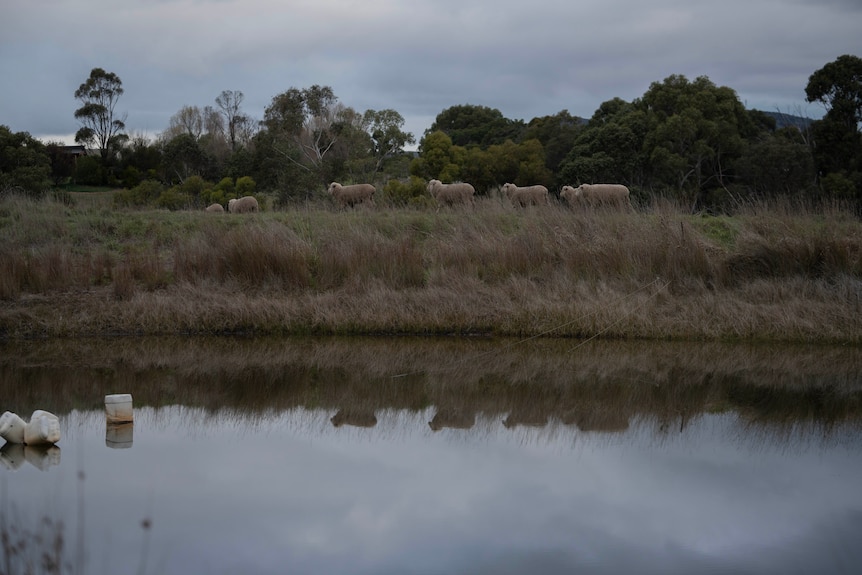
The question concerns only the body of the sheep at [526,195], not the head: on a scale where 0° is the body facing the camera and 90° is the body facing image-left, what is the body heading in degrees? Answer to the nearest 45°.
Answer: approximately 90°

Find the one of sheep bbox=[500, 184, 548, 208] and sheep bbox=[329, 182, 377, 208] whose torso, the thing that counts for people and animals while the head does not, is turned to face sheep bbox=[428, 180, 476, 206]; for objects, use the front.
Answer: sheep bbox=[500, 184, 548, 208]

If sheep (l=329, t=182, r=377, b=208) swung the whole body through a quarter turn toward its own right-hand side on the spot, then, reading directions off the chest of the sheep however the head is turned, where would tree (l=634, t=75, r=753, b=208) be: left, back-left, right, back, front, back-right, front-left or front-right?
front-right

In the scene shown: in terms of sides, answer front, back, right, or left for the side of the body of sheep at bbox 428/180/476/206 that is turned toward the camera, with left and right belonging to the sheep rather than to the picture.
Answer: left

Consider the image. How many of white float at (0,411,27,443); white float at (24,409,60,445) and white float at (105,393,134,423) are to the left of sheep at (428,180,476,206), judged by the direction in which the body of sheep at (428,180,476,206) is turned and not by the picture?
3

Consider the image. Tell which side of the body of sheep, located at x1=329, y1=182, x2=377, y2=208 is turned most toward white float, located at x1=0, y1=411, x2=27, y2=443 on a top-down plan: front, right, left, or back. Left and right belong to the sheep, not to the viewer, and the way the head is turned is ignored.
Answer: left

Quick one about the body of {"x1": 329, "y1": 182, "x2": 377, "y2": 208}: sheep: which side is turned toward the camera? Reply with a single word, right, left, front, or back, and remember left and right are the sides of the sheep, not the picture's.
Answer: left

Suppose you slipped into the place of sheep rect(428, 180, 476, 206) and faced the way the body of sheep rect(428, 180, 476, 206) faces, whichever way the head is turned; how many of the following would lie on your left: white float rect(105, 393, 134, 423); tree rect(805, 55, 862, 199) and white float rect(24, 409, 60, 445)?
2
